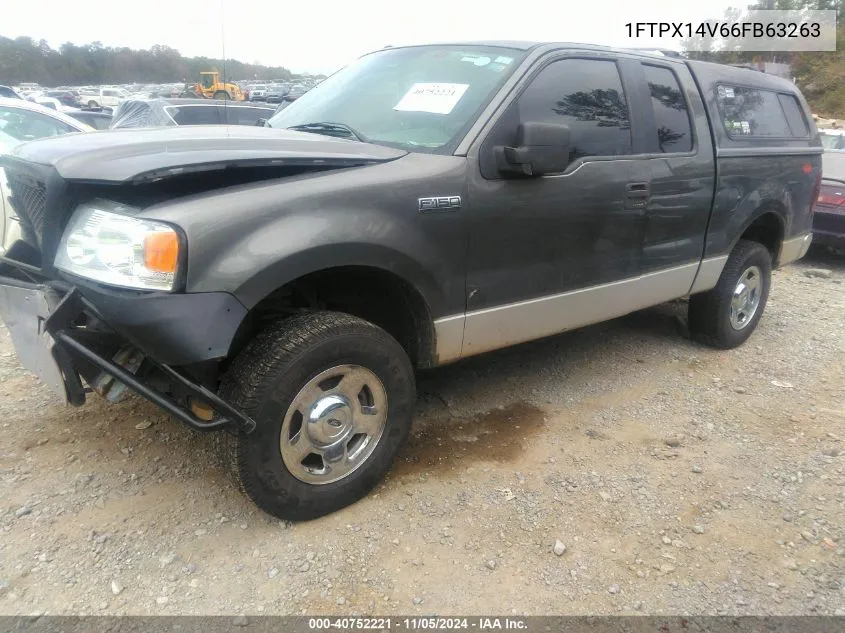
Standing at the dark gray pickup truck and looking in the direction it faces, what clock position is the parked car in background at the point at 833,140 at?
The parked car in background is roughly at 6 o'clock from the dark gray pickup truck.

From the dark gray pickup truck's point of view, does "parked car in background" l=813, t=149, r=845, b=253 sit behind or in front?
behind

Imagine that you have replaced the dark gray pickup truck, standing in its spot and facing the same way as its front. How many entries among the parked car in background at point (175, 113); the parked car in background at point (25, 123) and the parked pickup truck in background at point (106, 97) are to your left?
0

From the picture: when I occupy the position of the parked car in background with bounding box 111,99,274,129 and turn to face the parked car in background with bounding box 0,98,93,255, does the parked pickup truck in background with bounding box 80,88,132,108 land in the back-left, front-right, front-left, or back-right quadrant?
back-right

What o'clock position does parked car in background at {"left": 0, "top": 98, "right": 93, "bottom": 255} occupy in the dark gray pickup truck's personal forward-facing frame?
The parked car in background is roughly at 3 o'clock from the dark gray pickup truck.

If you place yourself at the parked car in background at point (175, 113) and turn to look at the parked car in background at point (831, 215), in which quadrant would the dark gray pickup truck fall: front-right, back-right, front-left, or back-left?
front-right

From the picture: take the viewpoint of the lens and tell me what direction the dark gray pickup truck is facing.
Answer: facing the viewer and to the left of the viewer

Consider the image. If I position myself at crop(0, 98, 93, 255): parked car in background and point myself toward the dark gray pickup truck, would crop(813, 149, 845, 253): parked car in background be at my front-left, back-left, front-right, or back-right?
front-left

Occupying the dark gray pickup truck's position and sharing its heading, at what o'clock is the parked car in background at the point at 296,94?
The parked car in background is roughly at 4 o'clock from the dark gray pickup truck.

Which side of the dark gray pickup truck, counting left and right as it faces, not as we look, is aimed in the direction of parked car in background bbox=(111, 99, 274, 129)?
right

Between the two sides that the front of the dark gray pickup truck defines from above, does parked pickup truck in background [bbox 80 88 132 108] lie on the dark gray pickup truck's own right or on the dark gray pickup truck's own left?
on the dark gray pickup truck's own right
